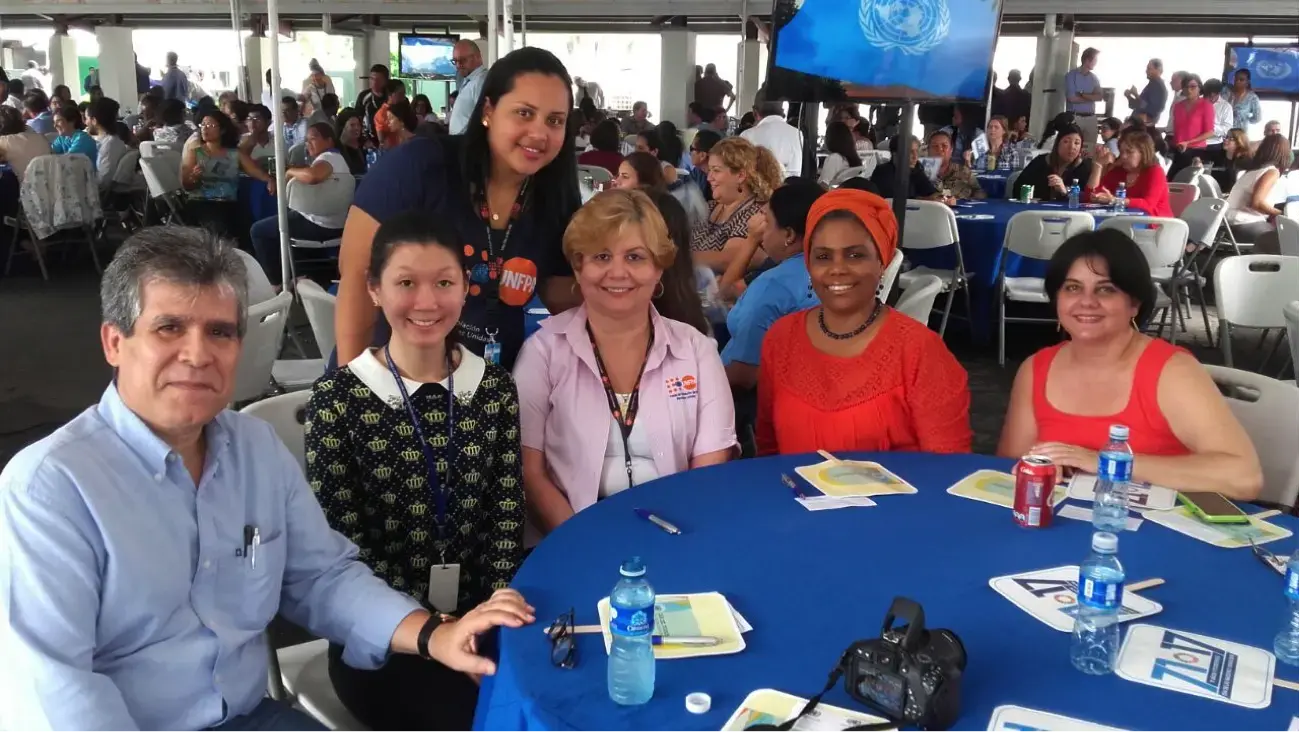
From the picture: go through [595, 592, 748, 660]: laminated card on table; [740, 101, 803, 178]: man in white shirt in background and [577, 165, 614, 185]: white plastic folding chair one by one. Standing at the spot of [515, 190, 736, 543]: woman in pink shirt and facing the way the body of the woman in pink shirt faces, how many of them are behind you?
2

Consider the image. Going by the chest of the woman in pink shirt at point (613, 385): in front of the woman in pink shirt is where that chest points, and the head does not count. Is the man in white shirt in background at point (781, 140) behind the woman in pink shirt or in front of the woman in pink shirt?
behind

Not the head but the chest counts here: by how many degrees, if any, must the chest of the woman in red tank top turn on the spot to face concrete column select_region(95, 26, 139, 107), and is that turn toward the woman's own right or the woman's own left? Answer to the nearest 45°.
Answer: approximately 90° to the woman's own right

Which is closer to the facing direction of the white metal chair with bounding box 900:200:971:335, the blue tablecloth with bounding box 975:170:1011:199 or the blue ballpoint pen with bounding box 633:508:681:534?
the blue tablecloth

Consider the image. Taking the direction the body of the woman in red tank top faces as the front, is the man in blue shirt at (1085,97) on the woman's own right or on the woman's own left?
on the woman's own right

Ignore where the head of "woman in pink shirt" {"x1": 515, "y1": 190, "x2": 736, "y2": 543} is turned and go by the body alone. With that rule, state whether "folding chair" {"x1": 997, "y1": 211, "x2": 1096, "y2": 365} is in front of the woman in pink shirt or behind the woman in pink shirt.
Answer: behind

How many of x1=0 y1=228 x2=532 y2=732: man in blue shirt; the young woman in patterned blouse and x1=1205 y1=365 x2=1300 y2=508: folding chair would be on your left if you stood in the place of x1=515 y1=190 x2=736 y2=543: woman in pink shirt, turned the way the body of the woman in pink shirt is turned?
1

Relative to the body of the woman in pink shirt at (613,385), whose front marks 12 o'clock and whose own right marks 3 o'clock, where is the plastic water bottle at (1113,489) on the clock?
The plastic water bottle is roughly at 10 o'clock from the woman in pink shirt.

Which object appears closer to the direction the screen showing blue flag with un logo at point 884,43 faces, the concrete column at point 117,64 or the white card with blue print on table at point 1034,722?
the white card with blue print on table

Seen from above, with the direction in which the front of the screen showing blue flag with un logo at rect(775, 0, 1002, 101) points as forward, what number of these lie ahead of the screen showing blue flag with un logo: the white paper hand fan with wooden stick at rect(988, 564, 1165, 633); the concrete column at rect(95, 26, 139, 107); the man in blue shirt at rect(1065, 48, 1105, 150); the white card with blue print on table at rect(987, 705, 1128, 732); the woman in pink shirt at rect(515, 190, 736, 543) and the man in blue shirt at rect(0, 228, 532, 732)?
4

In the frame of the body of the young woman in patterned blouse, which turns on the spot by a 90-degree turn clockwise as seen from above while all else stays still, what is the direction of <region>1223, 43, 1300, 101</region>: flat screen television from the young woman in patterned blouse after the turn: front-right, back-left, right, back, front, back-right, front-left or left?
back-right
